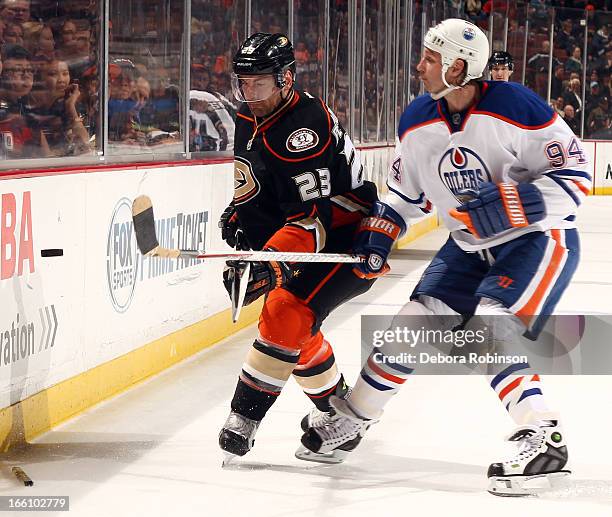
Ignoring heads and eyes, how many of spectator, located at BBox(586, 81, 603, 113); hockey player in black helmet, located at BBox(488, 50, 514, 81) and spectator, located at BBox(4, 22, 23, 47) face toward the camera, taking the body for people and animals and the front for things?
3

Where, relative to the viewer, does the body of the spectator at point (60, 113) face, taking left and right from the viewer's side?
facing the viewer and to the right of the viewer

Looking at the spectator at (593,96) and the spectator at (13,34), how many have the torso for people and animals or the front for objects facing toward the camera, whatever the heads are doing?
2

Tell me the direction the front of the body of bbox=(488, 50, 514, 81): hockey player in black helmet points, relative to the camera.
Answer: toward the camera

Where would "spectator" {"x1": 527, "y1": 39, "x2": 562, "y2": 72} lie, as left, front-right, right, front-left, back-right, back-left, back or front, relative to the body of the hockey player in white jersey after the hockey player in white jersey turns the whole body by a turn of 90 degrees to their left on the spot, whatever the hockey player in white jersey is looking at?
back-left

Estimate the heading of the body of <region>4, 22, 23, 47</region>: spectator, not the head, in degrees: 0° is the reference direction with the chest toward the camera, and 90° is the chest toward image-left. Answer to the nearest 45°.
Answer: approximately 0°

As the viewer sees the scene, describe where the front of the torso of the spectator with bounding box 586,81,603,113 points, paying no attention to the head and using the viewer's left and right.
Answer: facing the viewer

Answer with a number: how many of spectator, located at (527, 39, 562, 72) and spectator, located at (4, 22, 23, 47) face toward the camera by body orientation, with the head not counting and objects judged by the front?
2

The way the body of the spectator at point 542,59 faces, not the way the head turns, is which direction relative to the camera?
toward the camera

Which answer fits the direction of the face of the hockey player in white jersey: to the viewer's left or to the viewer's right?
to the viewer's left
